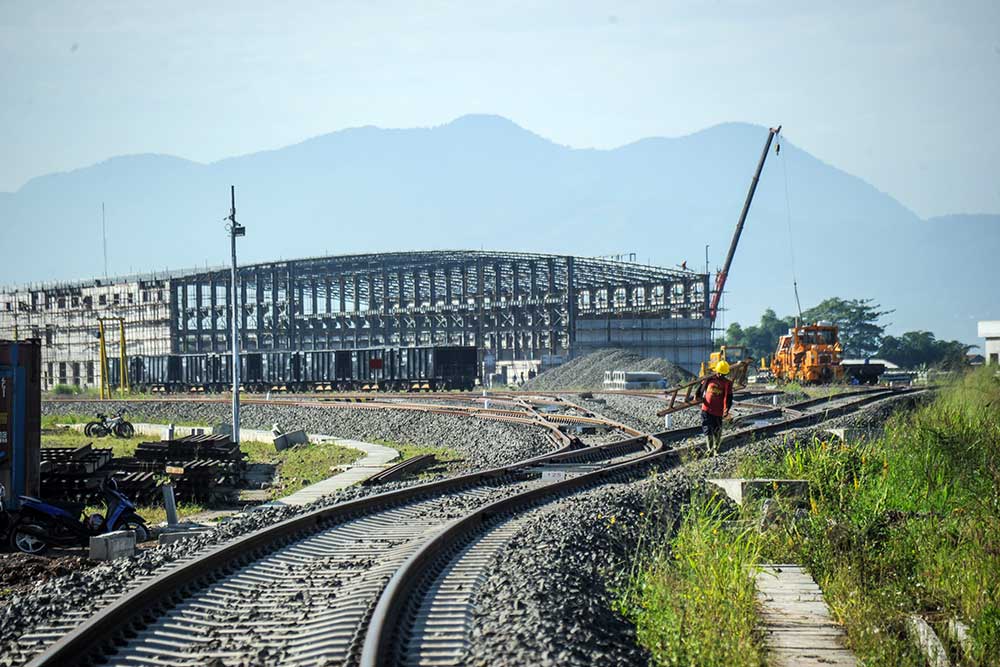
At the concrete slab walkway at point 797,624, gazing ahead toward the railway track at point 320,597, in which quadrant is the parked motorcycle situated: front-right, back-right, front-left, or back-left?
front-right

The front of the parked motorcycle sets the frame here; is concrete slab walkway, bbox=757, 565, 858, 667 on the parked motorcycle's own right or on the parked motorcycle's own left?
on the parked motorcycle's own right

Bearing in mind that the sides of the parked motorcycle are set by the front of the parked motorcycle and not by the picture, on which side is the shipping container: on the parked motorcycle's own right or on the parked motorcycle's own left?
on the parked motorcycle's own left

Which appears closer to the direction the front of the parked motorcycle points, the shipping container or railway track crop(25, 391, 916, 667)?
the railway track

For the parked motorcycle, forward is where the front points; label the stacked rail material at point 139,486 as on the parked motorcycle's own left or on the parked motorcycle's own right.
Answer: on the parked motorcycle's own left

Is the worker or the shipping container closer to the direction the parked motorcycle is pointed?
the worker

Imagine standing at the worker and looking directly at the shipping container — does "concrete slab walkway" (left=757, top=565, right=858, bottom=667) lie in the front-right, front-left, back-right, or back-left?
front-left

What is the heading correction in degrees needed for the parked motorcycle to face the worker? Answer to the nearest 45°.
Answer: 0° — it already faces them

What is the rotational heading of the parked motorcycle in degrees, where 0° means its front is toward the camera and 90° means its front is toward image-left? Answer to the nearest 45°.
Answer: approximately 270°
